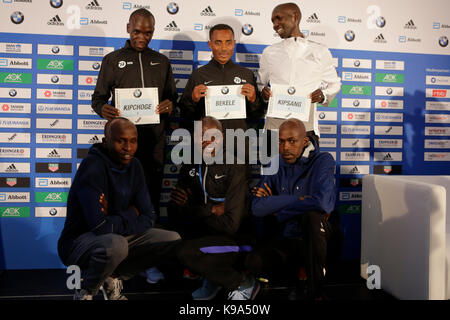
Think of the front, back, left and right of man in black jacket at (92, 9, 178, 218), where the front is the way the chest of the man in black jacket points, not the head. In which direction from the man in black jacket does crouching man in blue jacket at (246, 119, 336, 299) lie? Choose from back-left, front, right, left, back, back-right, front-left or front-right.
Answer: front-left

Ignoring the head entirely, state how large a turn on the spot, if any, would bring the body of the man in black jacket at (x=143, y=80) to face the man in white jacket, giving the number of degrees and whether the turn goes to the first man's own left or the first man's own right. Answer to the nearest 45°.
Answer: approximately 90° to the first man's own left

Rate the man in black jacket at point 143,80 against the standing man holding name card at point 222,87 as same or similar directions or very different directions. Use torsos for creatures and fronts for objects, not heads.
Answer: same or similar directions

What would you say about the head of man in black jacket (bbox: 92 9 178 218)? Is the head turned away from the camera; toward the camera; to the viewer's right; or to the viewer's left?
toward the camera

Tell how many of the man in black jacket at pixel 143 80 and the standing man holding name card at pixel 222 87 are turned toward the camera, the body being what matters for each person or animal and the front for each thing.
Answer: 2

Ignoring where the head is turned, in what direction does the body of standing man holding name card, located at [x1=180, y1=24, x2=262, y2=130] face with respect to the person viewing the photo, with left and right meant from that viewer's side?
facing the viewer

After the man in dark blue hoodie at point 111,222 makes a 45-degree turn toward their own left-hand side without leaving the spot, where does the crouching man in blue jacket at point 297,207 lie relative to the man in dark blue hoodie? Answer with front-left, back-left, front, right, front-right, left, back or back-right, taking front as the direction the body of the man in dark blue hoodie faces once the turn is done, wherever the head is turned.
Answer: front

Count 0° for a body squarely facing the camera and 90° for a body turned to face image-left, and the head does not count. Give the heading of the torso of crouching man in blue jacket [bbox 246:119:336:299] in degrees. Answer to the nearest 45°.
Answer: approximately 45°

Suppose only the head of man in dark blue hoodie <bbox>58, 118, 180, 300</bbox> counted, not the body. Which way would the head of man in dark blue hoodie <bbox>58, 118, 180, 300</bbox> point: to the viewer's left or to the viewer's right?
to the viewer's right

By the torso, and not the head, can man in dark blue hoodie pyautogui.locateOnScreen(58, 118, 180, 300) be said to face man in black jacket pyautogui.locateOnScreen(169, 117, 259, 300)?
no

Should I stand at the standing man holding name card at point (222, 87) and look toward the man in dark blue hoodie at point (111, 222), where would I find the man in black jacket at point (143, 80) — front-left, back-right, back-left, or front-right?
front-right

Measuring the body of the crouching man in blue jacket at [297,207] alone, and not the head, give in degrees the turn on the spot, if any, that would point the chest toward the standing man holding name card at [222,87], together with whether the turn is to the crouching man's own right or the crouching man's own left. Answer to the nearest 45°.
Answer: approximately 90° to the crouching man's own right

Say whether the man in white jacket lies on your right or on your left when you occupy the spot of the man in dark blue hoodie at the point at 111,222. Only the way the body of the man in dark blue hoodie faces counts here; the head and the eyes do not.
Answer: on your left

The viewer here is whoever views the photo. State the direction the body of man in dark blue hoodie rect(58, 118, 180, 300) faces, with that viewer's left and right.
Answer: facing the viewer and to the right of the viewer

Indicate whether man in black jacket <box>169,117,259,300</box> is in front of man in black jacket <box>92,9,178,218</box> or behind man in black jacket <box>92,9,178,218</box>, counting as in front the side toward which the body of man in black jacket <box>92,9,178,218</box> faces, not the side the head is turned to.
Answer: in front

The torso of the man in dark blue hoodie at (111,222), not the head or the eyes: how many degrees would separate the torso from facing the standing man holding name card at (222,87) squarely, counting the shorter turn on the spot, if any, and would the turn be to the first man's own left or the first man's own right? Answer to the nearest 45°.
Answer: approximately 90° to the first man's own left
